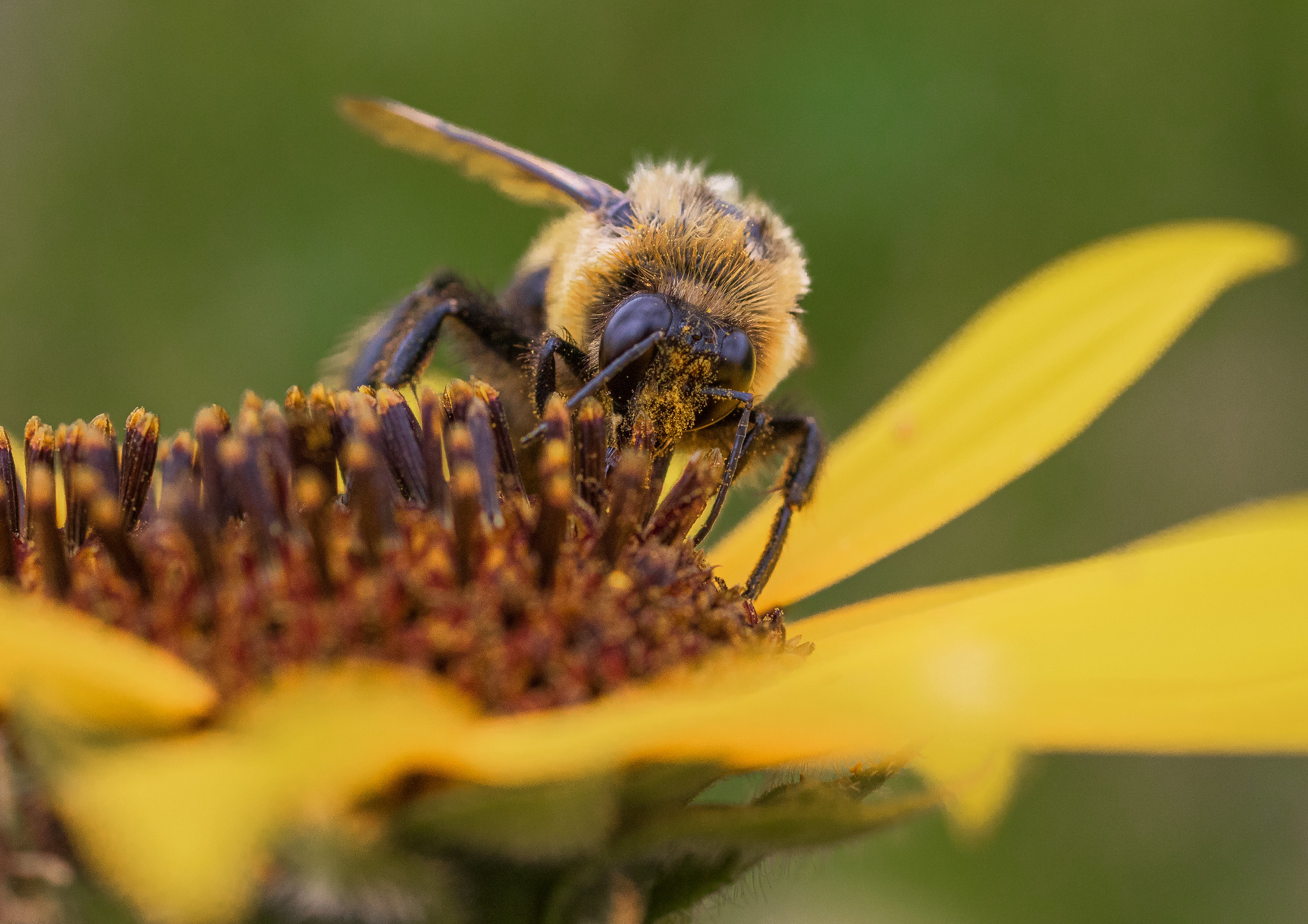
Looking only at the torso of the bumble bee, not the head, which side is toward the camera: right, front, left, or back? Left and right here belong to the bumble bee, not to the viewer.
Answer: front
